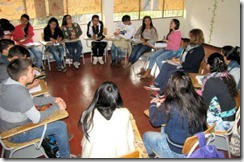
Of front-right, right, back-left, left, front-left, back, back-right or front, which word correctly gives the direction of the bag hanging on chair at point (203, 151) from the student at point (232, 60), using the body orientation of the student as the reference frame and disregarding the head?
left

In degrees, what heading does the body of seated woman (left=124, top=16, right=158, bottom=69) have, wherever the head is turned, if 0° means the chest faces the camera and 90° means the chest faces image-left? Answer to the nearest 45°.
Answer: approximately 45°

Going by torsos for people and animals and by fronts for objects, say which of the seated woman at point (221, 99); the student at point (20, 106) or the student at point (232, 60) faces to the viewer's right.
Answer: the student at point (20, 106)

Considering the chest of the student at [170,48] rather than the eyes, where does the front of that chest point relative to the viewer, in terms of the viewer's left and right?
facing to the left of the viewer

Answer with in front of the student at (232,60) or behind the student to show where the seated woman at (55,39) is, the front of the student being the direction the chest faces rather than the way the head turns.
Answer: in front

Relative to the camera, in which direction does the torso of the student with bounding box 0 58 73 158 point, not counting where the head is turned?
to the viewer's right

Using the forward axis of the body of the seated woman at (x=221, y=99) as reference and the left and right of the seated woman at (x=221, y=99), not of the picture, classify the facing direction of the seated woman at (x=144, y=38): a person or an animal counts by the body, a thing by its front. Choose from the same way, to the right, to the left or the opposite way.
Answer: to the left

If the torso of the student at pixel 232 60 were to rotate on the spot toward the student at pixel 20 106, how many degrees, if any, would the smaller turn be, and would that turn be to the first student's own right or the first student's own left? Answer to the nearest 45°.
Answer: approximately 45° to the first student's own left

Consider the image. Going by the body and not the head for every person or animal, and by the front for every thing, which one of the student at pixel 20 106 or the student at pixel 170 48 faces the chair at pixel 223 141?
the student at pixel 20 106

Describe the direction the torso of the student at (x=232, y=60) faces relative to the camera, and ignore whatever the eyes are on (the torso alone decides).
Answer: to the viewer's left

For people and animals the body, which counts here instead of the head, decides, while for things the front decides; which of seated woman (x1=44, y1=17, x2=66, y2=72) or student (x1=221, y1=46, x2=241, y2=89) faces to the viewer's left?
the student

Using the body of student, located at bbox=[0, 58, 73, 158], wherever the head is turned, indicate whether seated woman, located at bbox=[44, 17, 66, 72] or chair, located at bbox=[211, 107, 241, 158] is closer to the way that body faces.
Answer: the chair

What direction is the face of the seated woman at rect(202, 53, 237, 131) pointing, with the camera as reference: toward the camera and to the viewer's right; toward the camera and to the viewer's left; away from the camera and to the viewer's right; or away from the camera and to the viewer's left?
away from the camera and to the viewer's left
